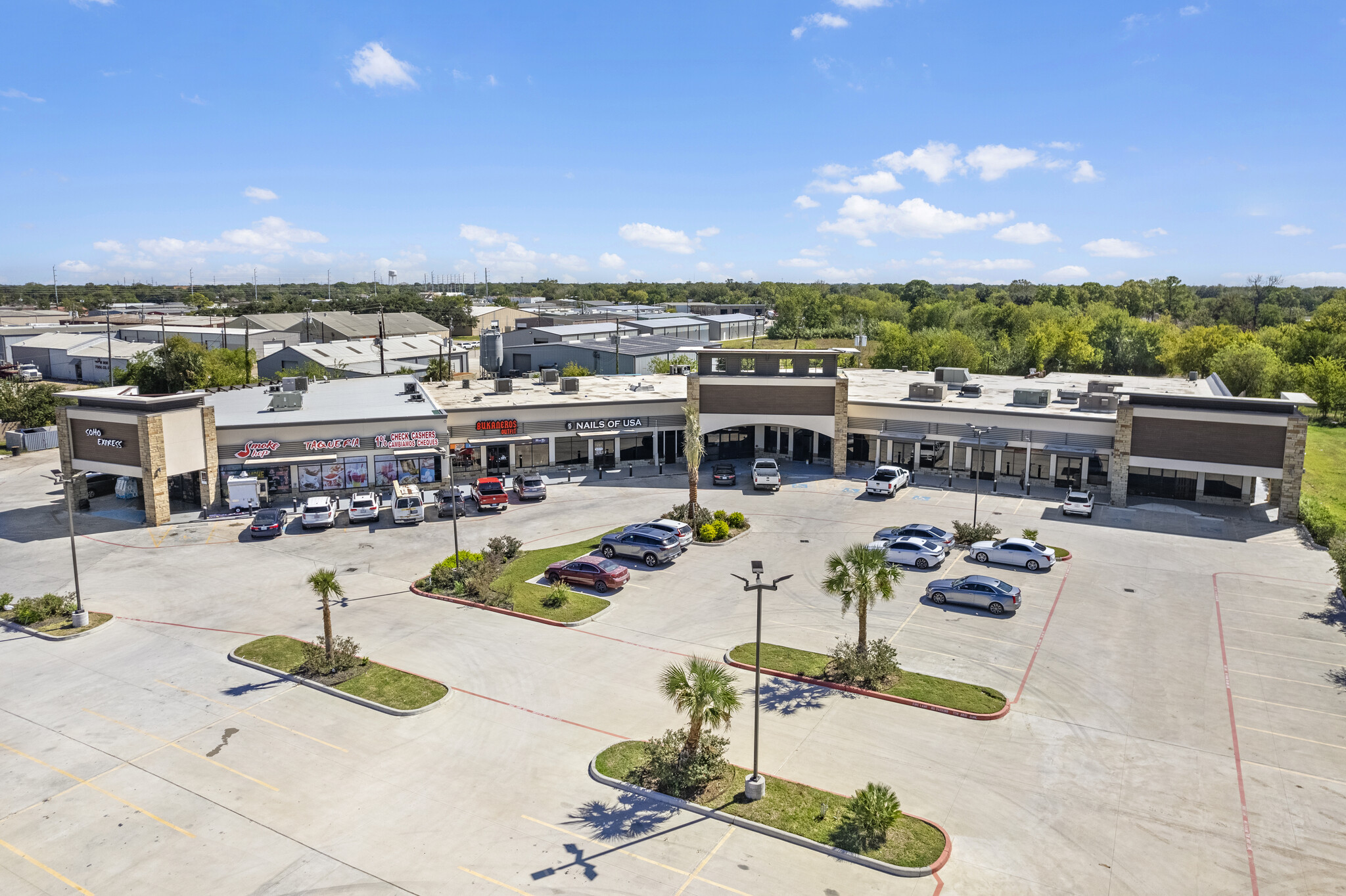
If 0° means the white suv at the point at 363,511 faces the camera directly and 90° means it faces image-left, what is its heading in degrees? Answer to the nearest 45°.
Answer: approximately 180°

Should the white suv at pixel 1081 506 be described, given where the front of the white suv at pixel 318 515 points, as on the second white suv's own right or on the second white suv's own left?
on the second white suv's own right

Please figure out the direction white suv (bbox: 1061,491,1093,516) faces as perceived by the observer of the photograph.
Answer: facing away from the viewer

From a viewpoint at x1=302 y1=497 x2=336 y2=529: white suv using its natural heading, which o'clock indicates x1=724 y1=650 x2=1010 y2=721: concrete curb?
The concrete curb is roughly at 5 o'clock from the white suv.

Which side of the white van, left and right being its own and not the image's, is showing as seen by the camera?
back

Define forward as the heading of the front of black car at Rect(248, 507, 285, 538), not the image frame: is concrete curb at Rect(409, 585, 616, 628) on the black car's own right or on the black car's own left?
on the black car's own right

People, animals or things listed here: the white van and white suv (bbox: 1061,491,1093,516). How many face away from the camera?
2

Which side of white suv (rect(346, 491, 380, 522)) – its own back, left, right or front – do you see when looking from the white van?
right

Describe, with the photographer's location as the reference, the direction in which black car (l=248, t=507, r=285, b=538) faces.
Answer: facing away from the viewer and to the right of the viewer

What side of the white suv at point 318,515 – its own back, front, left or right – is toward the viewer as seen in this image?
back

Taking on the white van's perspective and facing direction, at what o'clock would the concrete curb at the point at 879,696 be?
The concrete curb is roughly at 5 o'clock from the white van.

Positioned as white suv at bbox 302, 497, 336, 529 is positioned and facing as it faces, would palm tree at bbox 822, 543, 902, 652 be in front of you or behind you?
behind

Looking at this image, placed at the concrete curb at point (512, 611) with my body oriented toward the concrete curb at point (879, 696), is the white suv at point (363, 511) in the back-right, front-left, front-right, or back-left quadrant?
back-left

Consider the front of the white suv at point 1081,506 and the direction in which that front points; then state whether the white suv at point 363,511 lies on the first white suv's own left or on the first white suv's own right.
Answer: on the first white suv's own left
